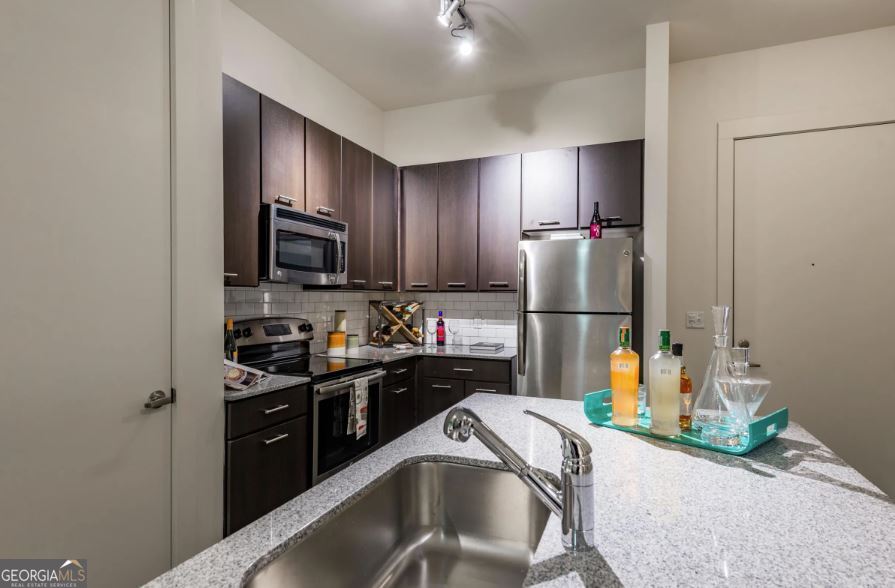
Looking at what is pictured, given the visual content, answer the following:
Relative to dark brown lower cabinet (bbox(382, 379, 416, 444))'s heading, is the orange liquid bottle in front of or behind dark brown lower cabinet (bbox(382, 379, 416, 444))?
in front

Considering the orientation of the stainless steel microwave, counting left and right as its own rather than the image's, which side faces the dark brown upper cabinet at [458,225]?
left

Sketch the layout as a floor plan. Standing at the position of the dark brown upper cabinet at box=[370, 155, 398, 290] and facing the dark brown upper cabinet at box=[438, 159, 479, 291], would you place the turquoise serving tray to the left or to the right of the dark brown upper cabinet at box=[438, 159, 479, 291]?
right

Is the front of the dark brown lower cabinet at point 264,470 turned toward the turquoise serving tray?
yes

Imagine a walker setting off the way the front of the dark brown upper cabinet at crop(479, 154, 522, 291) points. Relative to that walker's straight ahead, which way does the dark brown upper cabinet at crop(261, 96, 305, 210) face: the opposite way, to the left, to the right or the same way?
to the left

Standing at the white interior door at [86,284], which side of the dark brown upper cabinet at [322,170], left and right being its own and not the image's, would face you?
right

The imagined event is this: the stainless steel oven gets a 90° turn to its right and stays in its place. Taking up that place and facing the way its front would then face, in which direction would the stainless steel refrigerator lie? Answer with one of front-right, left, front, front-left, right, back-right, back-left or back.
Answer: back-left

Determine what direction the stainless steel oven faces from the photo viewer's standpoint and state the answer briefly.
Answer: facing the viewer and to the right of the viewer

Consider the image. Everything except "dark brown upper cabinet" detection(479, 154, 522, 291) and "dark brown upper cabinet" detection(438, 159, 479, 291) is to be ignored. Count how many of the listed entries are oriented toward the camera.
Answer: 2

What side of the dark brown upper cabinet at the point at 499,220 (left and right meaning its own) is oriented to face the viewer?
front

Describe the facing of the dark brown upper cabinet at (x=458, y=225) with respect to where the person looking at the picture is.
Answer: facing the viewer
